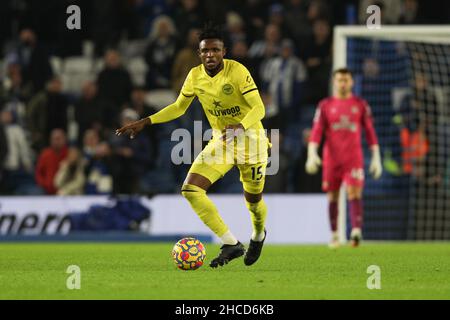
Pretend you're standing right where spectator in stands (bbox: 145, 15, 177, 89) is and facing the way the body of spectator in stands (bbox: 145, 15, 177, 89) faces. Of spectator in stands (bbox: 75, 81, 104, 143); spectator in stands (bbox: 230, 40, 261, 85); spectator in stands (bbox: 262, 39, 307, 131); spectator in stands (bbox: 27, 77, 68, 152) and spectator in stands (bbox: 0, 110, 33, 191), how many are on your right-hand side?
3

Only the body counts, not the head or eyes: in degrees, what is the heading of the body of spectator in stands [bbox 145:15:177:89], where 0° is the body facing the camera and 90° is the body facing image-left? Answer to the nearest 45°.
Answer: approximately 0°

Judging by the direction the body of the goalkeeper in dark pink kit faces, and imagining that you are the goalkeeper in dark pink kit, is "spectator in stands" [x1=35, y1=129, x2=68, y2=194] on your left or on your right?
on your right

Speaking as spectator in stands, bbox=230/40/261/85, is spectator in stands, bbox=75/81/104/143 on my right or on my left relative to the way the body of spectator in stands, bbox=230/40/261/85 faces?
on my right

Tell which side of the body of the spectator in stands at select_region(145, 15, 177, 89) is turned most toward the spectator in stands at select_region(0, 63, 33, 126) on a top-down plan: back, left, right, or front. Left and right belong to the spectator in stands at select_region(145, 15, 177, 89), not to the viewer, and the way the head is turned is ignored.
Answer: right
